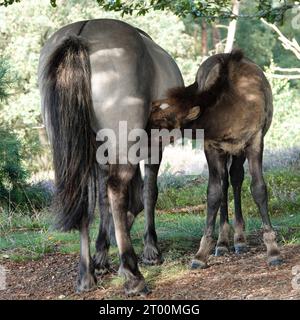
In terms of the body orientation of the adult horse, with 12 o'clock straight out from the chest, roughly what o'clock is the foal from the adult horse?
The foal is roughly at 1 o'clock from the adult horse.

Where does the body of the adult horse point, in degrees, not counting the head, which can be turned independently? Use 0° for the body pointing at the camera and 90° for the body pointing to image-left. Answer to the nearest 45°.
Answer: approximately 225°
